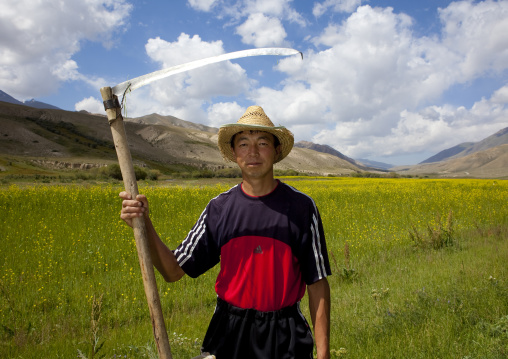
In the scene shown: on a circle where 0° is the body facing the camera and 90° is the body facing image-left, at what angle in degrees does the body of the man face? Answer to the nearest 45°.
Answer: approximately 0°
